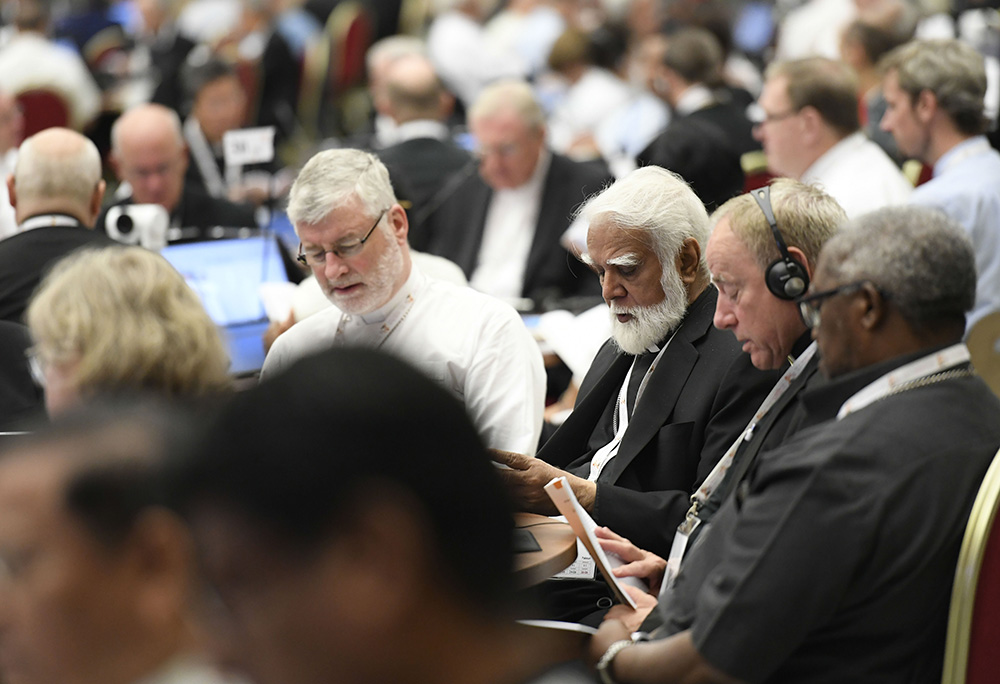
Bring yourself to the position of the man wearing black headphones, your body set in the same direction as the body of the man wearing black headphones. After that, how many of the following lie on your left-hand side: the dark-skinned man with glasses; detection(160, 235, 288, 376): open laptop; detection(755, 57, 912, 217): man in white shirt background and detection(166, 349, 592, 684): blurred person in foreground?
2

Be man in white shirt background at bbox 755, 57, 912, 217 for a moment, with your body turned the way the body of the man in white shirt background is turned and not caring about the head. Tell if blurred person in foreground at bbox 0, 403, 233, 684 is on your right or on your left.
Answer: on your left

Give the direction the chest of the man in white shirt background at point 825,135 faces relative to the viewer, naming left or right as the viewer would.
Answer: facing to the left of the viewer

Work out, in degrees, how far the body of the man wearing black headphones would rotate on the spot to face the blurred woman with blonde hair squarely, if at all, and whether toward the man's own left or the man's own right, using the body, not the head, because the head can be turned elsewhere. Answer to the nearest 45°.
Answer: approximately 45° to the man's own left

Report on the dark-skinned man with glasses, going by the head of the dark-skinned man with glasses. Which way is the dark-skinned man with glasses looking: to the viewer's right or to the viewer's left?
to the viewer's left

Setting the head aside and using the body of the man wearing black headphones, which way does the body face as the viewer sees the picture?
to the viewer's left
